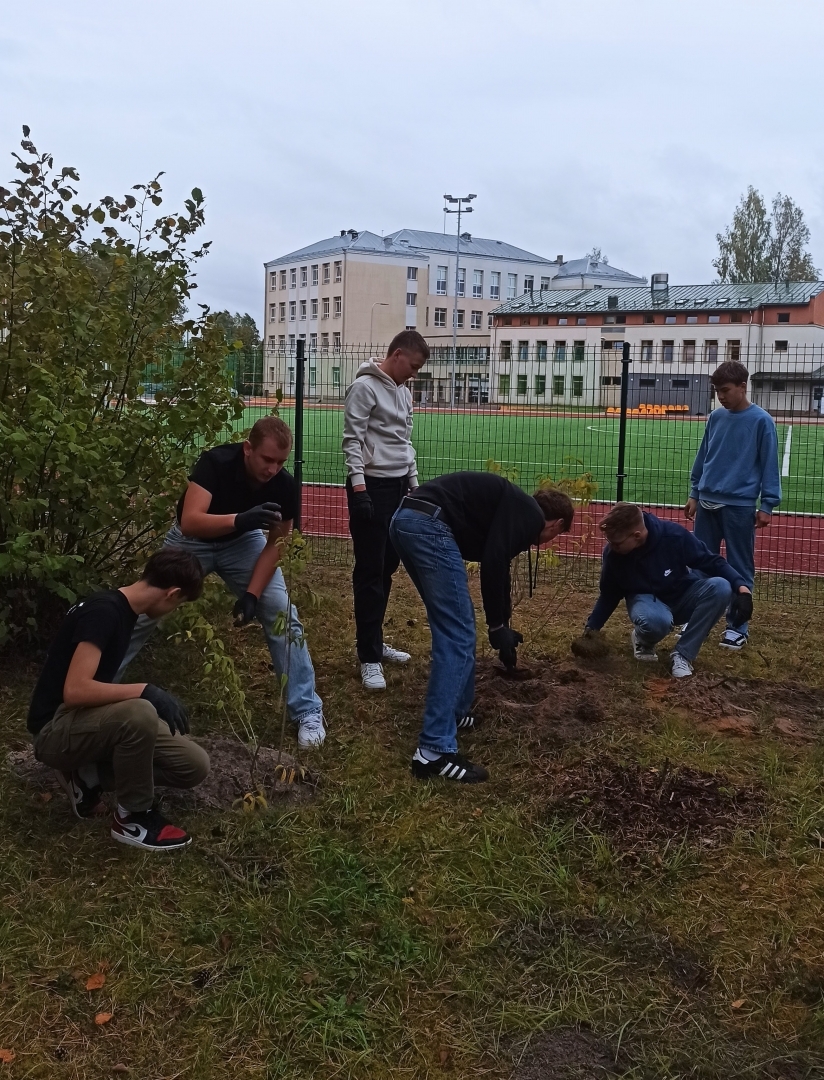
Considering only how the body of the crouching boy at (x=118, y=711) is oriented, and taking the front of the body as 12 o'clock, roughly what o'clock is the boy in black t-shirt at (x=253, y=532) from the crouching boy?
The boy in black t-shirt is roughly at 10 o'clock from the crouching boy.

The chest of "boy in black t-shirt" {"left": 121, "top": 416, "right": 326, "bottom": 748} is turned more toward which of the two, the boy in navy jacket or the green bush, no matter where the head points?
the boy in navy jacket

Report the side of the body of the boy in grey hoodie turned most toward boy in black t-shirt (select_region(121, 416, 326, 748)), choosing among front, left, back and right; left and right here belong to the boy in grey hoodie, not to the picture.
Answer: right

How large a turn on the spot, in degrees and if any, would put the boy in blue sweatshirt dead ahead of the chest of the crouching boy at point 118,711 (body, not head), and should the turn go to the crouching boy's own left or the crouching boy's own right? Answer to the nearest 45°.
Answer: approximately 45° to the crouching boy's own left

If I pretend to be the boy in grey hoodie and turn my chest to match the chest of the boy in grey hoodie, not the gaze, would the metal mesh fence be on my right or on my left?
on my left

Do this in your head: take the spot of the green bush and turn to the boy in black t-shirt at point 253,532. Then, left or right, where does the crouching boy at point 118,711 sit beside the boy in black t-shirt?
right

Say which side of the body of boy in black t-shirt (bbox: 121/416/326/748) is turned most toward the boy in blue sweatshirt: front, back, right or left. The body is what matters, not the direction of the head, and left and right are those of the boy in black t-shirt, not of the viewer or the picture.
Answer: left

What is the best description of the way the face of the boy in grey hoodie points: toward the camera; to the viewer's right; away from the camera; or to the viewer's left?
to the viewer's right

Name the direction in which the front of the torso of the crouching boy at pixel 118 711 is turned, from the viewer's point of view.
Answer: to the viewer's right

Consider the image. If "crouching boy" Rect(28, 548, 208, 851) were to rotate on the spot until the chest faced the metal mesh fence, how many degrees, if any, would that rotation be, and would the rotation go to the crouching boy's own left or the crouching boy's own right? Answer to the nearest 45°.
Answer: approximately 45° to the crouching boy's own left

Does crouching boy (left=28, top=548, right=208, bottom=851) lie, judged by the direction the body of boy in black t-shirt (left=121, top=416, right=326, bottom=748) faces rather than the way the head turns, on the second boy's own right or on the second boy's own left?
on the second boy's own right

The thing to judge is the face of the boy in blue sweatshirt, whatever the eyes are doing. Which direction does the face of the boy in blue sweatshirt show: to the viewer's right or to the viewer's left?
to the viewer's left

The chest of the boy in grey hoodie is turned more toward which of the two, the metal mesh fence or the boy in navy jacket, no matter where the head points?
the boy in navy jacket
